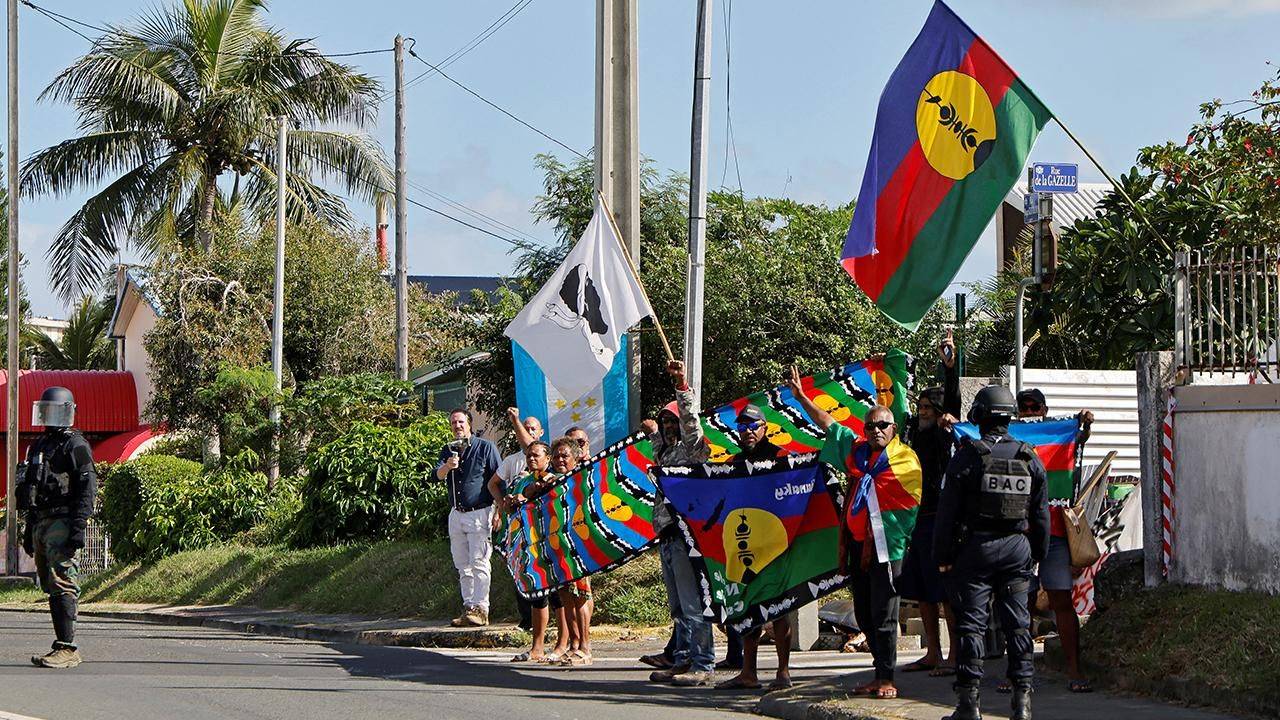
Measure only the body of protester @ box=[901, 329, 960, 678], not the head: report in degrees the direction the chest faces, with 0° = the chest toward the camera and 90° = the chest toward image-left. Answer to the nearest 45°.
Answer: approximately 45°

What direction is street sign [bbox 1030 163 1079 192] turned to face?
toward the camera

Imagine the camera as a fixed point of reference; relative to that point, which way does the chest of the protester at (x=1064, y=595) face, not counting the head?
toward the camera

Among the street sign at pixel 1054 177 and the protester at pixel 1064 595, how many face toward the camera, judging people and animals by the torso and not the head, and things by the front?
2

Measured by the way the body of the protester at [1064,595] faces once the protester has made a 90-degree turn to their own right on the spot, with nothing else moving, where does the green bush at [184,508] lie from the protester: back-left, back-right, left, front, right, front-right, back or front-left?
front-right

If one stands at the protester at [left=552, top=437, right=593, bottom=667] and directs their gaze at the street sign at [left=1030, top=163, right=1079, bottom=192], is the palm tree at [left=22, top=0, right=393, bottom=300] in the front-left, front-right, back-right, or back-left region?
front-left

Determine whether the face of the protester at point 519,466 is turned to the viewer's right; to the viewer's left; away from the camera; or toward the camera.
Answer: toward the camera

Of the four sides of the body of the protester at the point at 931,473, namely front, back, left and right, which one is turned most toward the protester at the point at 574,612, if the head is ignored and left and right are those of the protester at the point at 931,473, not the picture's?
right

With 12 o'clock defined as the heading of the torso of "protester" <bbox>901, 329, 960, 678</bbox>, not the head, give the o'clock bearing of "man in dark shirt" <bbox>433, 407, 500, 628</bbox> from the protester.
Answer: The man in dark shirt is roughly at 3 o'clock from the protester.

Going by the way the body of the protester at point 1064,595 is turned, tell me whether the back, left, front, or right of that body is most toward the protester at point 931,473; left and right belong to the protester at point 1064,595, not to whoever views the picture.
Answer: right

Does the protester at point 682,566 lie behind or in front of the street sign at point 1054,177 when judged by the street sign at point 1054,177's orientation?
in front

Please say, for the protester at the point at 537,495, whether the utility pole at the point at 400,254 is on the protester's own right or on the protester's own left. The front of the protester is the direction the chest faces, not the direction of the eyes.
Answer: on the protester's own right

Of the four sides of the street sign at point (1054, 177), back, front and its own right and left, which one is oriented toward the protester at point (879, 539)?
front

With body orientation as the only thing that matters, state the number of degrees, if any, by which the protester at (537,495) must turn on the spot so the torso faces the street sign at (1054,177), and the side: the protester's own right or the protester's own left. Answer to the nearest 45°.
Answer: approximately 180°

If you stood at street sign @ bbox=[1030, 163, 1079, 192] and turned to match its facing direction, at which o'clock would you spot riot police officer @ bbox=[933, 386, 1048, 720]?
The riot police officer is roughly at 12 o'clock from the street sign.
